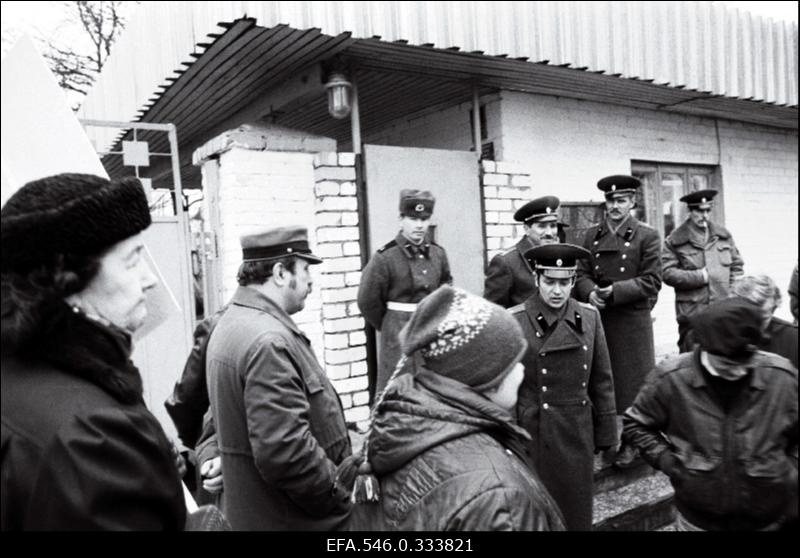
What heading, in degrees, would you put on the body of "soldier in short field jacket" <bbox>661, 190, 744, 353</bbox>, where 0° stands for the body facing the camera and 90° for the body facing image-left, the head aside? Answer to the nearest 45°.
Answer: approximately 0°

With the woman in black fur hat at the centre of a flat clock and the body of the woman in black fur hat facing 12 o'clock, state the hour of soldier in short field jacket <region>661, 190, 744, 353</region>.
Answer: The soldier in short field jacket is roughly at 11 o'clock from the woman in black fur hat.

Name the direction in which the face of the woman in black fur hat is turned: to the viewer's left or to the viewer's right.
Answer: to the viewer's right

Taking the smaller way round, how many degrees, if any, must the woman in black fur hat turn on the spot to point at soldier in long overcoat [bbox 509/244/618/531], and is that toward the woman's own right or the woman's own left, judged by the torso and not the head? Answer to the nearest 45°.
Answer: approximately 45° to the woman's own left

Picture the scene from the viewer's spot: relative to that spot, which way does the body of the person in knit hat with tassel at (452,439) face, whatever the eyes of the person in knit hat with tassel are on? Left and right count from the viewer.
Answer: facing away from the viewer and to the right of the viewer

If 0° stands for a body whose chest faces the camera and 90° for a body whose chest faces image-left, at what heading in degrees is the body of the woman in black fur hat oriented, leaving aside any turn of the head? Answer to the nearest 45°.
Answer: approximately 270°

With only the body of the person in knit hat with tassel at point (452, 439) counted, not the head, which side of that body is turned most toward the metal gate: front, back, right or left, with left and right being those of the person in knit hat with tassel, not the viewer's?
left

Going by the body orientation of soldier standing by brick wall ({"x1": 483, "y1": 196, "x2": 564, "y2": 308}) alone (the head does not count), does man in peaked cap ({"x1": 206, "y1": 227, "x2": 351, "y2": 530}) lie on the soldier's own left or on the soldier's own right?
on the soldier's own right

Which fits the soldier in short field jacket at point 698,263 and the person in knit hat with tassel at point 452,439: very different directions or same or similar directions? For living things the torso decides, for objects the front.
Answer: very different directions

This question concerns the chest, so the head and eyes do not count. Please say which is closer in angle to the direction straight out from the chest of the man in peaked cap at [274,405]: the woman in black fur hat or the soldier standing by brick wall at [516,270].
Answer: the soldier standing by brick wall

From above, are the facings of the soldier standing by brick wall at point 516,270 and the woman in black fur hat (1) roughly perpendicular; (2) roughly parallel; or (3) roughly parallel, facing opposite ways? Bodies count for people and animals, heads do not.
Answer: roughly perpendicular
